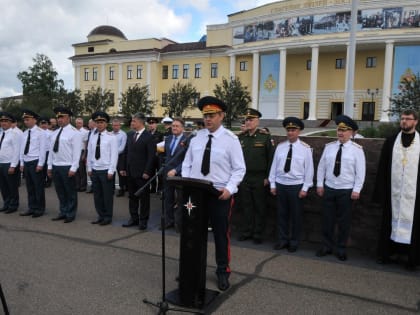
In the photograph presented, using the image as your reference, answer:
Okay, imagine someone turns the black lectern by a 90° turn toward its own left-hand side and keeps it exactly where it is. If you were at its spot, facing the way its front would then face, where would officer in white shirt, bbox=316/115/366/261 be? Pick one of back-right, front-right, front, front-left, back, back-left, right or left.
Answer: left

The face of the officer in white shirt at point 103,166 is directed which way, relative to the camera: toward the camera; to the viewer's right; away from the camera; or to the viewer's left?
toward the camera

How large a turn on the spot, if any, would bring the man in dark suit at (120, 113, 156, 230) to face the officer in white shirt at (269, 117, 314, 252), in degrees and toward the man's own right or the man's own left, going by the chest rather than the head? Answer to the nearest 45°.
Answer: approximately 90° to the man's own left

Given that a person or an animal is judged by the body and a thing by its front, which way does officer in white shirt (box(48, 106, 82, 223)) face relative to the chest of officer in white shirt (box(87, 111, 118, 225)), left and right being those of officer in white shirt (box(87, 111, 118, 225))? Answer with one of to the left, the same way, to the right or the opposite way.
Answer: the same way

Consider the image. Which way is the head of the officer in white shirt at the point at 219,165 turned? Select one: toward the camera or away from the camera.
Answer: toward the camera

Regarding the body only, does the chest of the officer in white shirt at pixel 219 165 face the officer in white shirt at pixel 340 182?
no

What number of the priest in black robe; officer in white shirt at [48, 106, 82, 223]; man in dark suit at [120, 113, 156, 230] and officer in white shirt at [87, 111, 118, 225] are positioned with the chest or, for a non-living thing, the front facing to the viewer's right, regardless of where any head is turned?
0

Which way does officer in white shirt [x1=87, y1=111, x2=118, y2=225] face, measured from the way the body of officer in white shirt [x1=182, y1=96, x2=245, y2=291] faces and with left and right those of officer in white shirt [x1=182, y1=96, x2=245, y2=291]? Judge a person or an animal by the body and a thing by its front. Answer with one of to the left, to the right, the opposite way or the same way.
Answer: the same way

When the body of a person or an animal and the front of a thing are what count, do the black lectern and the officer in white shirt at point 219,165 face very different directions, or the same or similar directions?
same or similar directions

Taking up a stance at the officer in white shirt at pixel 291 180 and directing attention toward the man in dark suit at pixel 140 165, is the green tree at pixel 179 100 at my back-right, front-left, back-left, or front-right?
front-right

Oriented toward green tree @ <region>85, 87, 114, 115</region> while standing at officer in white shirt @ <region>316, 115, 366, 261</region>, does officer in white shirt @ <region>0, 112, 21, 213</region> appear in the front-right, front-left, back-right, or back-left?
front-left

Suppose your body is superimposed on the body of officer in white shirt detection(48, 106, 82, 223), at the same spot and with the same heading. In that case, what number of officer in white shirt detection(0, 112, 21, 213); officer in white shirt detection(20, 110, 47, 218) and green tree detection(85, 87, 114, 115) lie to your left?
0

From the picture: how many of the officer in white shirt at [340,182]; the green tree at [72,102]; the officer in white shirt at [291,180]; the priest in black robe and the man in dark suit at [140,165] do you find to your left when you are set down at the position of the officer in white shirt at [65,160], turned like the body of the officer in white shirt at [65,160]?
4

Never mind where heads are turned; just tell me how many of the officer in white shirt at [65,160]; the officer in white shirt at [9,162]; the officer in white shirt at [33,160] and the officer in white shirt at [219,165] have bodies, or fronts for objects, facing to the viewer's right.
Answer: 0

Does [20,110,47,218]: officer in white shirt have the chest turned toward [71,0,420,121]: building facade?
no

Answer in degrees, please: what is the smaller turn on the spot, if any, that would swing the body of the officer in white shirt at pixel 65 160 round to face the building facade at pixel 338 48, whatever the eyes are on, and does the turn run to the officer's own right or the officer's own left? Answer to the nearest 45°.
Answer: approximately 180°

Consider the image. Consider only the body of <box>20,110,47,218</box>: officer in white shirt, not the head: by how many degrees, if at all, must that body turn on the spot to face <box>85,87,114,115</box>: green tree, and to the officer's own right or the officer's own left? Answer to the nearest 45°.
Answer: approximately 135° to the officer's own right

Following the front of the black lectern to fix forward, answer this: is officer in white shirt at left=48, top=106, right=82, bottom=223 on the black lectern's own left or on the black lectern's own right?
on the black lectern's own right

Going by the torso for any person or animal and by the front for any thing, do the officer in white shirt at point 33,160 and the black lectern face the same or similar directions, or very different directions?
same or similar directions

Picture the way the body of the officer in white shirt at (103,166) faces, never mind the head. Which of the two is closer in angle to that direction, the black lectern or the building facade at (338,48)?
the black lectern

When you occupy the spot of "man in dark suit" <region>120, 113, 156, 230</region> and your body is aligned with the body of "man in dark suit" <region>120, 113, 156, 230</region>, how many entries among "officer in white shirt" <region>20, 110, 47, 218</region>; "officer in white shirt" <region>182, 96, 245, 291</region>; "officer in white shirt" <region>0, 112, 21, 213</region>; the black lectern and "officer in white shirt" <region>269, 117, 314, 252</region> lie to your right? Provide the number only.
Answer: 2

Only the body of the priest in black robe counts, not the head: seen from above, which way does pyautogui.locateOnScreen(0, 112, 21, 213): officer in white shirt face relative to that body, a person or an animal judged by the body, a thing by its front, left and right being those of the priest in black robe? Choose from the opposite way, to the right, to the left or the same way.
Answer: the same way

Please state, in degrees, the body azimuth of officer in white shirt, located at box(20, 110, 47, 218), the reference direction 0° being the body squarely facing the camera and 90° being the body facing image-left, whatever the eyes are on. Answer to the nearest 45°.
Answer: approximately 45°
